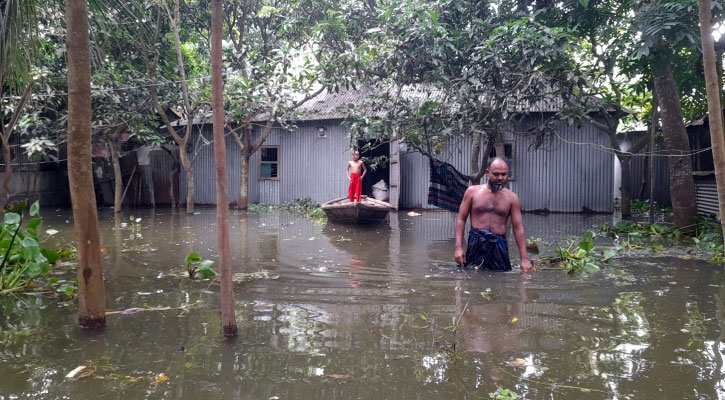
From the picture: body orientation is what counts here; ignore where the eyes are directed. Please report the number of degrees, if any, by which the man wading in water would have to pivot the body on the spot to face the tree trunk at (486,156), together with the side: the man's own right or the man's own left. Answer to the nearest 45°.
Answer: approximately 180°

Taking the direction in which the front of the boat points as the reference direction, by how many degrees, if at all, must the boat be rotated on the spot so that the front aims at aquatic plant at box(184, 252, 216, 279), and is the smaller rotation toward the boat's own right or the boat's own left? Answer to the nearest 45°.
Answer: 0° — it already faces it

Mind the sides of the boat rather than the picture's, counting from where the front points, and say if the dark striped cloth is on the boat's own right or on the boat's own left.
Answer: on the boat's own left

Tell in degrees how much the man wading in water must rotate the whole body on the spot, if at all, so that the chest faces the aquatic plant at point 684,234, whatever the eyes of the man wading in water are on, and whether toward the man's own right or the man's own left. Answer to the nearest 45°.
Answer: approximately 135° to the man's own left

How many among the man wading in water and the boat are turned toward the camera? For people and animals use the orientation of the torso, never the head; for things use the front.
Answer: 2

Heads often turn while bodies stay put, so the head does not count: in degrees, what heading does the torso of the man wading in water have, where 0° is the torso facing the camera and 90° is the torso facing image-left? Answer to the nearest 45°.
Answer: approximately 0°

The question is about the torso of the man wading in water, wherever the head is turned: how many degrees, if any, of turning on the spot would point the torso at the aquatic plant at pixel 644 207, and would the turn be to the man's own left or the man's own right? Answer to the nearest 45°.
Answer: approximately 180°

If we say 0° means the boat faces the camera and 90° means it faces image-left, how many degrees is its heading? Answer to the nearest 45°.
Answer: approximately 0°

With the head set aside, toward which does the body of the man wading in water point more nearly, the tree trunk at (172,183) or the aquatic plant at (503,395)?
the aquatic plant

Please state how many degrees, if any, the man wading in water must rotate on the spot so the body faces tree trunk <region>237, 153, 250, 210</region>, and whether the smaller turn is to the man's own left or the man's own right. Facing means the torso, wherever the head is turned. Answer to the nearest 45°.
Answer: approximately 135° to the man's own right

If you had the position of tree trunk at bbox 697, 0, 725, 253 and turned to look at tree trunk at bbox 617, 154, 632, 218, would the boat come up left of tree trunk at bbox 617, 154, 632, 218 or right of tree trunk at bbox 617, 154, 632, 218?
left

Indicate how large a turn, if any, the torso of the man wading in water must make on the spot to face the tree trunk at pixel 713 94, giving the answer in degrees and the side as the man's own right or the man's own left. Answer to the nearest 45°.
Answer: approximately 45° to the man's own left
